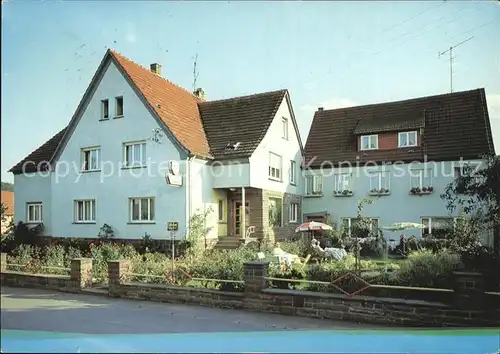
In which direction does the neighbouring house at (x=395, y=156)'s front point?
toward the camera

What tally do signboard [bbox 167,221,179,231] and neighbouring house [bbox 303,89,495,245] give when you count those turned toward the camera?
2

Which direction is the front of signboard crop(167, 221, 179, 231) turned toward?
toward the camera

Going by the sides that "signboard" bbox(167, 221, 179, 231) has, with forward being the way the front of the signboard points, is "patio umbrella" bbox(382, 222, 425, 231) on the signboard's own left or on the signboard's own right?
on the signboard's own left

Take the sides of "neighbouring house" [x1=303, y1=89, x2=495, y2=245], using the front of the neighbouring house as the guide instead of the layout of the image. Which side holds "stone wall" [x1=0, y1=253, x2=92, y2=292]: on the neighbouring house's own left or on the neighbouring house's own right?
on the neighbouring house's own right
